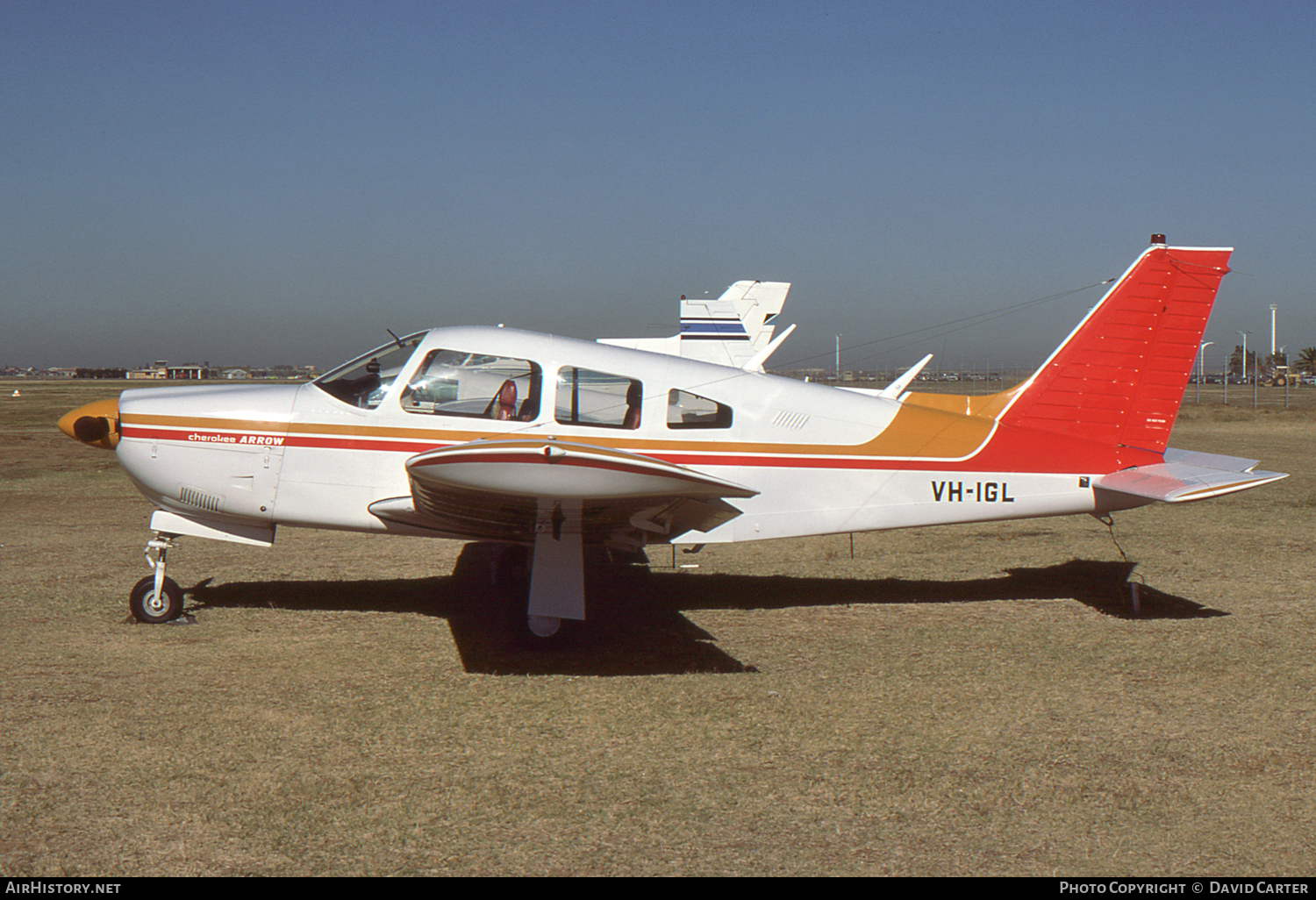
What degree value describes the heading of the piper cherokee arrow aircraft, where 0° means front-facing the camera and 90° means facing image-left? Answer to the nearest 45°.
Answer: approximately 90°
